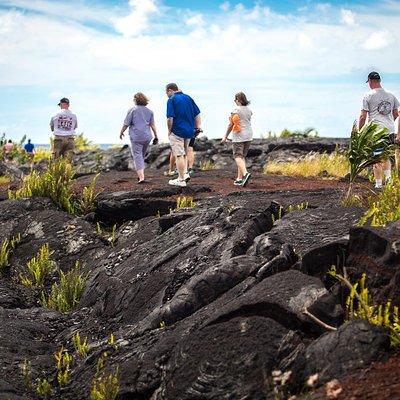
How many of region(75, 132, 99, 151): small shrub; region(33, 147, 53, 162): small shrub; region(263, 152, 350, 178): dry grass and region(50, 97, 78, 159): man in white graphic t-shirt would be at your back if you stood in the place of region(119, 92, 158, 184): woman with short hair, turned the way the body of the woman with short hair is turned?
0

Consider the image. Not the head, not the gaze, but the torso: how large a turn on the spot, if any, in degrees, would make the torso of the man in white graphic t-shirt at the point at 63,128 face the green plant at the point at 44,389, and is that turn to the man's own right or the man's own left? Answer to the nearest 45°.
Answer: approximately 180°

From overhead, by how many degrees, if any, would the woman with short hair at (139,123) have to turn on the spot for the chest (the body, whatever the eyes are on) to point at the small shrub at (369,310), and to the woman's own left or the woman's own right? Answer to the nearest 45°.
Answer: approximately 180°

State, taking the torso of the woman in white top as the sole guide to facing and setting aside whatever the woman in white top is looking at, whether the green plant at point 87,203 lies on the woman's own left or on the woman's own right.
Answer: on the woman's own left

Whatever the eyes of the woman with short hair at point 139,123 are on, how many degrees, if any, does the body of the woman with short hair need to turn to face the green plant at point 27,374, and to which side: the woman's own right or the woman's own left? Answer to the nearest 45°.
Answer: approximately 180°

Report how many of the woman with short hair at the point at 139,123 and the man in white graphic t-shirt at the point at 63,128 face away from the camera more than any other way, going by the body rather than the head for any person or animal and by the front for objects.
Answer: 2

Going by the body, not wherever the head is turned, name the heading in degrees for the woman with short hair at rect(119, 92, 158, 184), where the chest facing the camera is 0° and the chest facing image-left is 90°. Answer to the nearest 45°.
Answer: approximately 180°

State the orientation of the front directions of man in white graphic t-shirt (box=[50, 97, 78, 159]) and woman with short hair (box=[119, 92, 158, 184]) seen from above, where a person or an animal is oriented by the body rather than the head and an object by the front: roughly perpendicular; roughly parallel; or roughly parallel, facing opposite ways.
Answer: roughly parallel

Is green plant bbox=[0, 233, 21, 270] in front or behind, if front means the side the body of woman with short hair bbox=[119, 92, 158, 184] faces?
behind

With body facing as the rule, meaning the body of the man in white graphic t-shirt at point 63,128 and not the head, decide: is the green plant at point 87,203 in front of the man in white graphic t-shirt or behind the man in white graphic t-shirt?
behind

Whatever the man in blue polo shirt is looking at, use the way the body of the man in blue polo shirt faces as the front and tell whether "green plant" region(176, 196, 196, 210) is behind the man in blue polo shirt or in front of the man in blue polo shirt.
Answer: behind

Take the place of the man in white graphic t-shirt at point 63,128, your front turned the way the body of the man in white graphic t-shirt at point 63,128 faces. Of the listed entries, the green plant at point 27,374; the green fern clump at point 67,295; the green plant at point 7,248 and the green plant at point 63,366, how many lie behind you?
4

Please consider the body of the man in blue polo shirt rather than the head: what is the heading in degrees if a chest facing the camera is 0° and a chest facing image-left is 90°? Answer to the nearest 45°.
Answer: approximately 135°

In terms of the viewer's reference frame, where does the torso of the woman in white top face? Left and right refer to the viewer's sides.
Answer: facing away from the viewer and to the left of the viewer

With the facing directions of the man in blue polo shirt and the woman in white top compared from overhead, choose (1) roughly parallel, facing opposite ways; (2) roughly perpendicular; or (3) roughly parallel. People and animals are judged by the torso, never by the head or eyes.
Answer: roughly parallel

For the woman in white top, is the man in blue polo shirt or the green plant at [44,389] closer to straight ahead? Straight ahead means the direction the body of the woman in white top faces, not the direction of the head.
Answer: the man in blue polo shirt

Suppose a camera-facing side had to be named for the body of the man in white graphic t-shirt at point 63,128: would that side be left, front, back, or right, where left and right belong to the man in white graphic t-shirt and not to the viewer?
back
